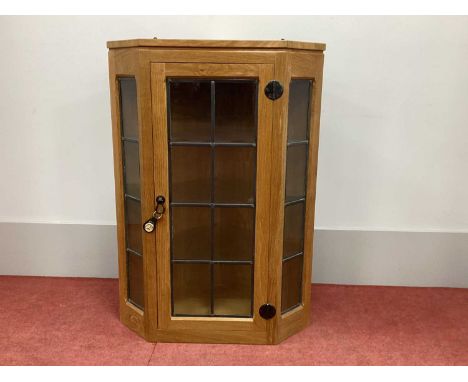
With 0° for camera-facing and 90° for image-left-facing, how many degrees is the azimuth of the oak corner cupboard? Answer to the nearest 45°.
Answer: approximately 0°
